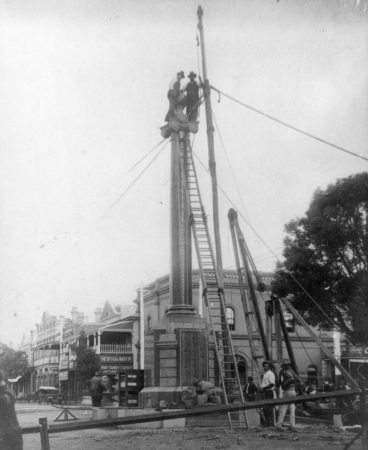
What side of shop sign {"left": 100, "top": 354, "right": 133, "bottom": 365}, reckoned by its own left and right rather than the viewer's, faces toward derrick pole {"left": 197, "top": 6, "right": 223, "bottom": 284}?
front

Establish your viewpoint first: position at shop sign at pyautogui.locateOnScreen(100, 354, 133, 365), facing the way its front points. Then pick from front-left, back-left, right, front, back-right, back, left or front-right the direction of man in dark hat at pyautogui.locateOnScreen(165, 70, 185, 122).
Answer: front

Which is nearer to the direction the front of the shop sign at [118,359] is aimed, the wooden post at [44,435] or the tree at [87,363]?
the wooden post

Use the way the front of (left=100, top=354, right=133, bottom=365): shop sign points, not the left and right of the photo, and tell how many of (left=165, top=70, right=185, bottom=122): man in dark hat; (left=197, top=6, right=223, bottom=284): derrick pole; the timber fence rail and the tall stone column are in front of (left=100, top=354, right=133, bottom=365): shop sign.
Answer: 4

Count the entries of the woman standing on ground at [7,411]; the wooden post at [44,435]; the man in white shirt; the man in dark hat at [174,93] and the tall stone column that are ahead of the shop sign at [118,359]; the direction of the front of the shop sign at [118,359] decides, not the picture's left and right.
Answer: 5

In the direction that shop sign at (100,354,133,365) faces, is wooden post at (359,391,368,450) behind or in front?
in front

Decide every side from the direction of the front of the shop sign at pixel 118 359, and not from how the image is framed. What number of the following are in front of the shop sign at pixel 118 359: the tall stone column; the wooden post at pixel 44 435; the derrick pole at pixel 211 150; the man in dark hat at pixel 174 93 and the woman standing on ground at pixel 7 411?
5

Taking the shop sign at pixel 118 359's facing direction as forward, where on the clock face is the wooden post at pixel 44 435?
The wooden post is roughly at 12 o'clock from the shop sign.

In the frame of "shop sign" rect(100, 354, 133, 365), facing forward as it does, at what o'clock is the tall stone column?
The tall stone column is roughly at 12 o'clock from the shop sign.

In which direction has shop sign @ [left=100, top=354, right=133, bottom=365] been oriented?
toward the camera

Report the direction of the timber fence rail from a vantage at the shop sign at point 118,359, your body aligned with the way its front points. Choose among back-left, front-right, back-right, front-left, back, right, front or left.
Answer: front

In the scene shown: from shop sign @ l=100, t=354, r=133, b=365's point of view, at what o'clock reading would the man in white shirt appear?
The man in white shirt is roughly at 12 o'clock from the shop sign.

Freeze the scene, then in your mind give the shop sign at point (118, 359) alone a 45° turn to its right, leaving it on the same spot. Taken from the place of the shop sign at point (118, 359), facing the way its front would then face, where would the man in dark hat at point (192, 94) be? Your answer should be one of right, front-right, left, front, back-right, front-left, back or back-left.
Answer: front-left

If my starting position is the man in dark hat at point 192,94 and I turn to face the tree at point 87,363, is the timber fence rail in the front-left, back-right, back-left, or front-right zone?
back-left

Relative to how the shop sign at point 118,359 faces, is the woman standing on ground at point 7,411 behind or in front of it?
in front
